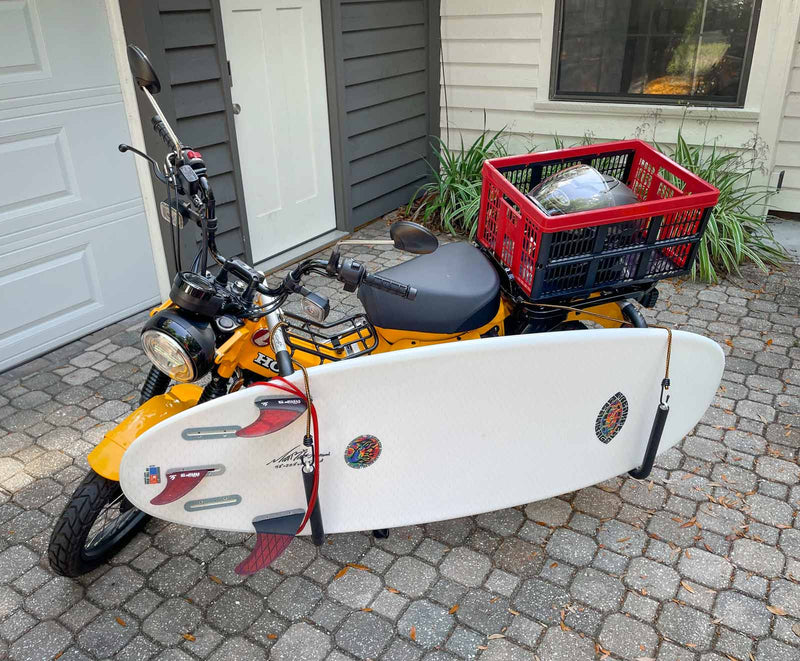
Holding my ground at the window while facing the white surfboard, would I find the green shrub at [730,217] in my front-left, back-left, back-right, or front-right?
front-left

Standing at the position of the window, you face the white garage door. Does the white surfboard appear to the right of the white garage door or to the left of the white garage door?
left

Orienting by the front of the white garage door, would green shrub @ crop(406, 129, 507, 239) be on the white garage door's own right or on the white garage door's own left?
on the white garage door's own left

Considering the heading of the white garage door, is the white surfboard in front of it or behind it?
in front

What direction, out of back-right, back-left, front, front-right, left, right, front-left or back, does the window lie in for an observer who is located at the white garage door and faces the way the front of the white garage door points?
front-left

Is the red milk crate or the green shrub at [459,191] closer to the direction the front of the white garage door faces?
the red milk crate

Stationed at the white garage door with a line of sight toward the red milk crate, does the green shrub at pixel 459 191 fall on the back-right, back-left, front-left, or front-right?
front-left

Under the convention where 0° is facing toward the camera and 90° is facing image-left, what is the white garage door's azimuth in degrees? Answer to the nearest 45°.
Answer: approximately 315°

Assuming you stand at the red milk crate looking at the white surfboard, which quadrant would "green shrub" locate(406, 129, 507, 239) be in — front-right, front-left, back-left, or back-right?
back-right

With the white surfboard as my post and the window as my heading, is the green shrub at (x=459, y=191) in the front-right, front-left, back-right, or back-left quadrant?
front-left

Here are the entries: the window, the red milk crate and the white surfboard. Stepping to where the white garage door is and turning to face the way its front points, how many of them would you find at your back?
0
